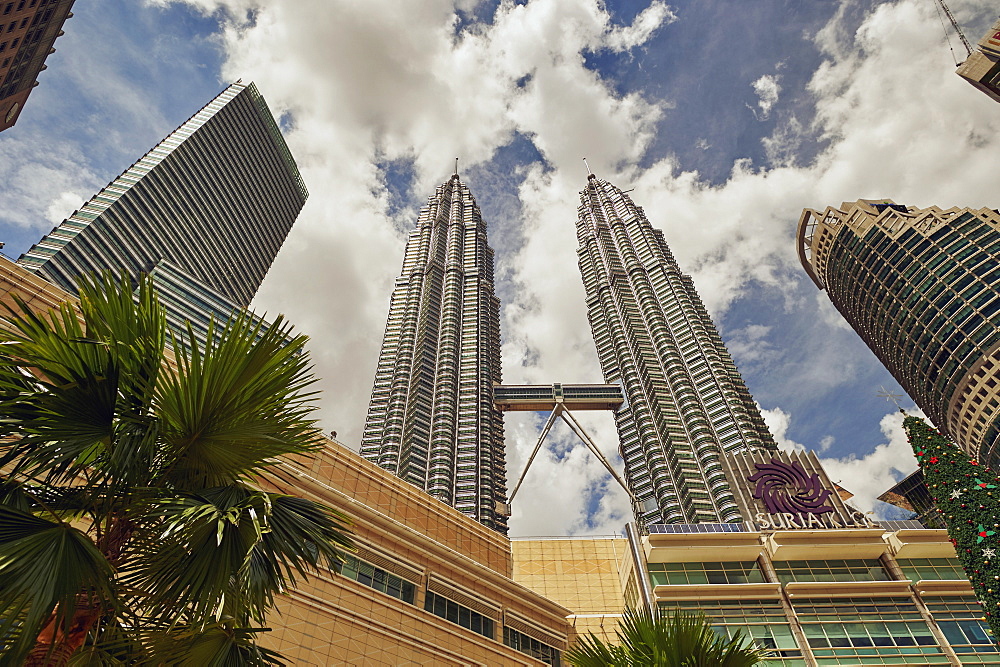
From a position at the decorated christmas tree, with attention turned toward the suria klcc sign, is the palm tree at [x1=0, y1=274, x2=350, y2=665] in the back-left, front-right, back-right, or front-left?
back-left

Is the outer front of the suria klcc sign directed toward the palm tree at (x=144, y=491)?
yes

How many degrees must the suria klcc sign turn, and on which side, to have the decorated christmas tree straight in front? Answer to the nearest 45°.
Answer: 0° — it already faces it

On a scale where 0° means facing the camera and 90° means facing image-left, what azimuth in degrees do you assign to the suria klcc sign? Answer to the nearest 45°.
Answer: approximately 0°

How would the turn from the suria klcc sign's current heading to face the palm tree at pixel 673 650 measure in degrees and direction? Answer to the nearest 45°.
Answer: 0° — it already faces it

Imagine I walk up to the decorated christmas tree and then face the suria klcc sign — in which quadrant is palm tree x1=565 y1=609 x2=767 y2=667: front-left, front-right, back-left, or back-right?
back-left
